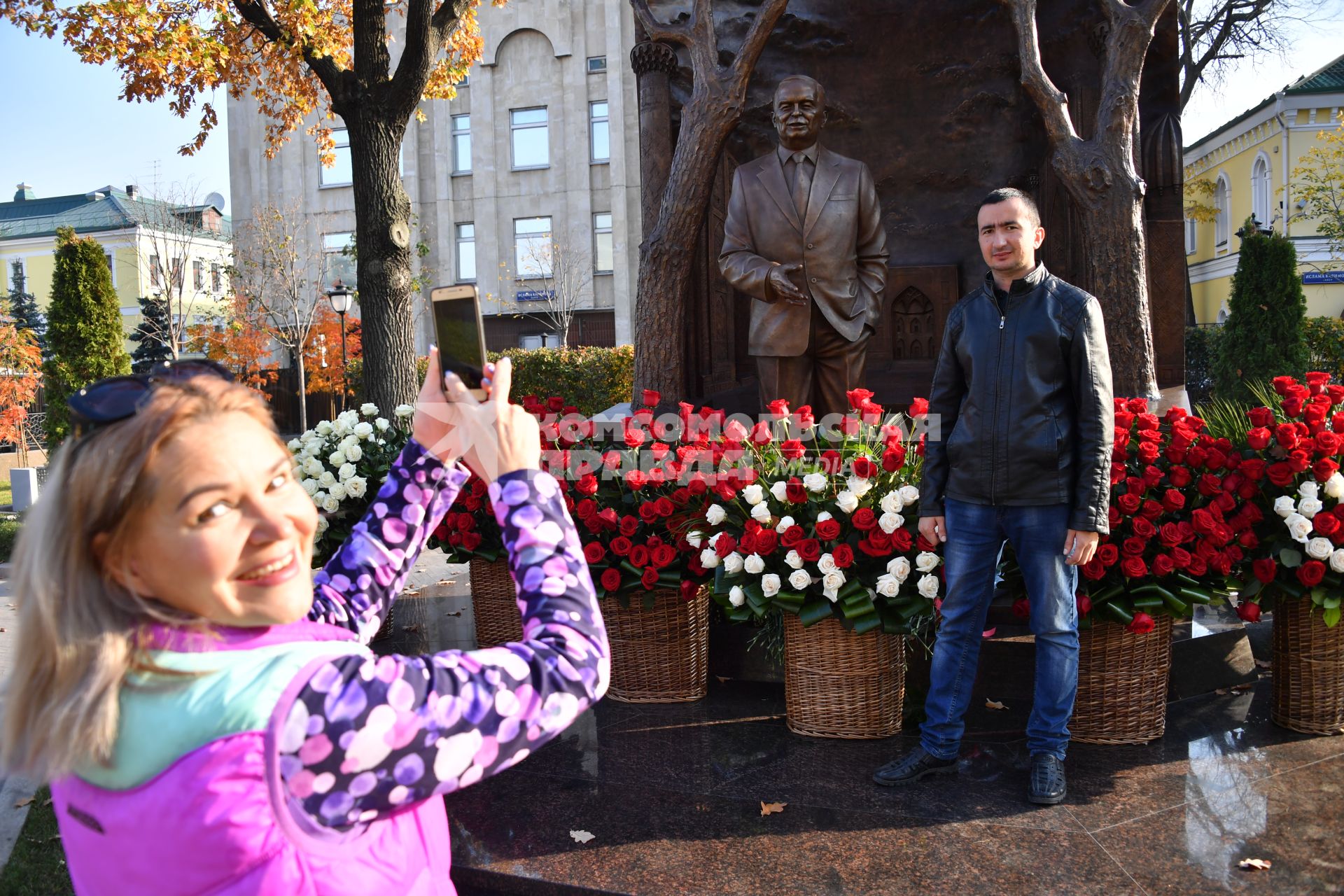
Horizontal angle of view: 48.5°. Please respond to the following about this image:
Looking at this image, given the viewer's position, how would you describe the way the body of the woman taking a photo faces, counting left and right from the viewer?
facing away from the viewer and to the right of the viewer

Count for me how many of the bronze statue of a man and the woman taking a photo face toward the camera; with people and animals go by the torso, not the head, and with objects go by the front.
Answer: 1

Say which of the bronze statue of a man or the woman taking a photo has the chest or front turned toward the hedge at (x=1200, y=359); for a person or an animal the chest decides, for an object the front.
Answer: the woman taking a photo

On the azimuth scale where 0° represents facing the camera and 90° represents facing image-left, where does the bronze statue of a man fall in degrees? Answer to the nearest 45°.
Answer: approximately 0°

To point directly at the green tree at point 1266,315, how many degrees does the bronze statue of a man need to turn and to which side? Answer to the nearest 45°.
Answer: approximately 135° to its left

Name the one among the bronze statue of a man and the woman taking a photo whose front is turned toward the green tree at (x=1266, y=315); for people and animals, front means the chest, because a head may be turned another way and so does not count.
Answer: the woman taking a photo
